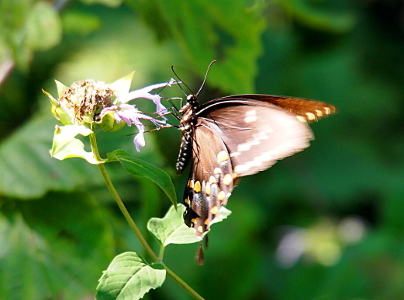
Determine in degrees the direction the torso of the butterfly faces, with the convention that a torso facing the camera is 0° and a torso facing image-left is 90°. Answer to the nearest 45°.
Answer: approximately 90°
